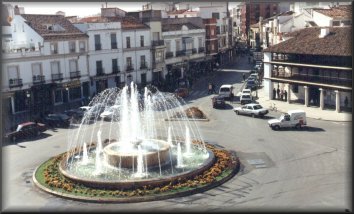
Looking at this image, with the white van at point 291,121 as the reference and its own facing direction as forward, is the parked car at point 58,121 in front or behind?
in front

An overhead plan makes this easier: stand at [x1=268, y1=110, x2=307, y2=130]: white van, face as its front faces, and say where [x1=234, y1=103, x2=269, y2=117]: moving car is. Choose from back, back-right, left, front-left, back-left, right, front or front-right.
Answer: front-right

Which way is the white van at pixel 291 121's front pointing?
to the viewer's left
